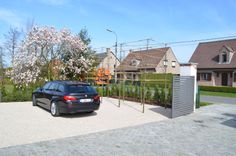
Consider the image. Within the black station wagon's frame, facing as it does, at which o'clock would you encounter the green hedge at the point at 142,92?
The green hedge is roughly at 3 o'clock from the black station wagon.

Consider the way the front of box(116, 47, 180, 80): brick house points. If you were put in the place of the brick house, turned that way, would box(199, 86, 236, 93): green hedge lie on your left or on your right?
on your left

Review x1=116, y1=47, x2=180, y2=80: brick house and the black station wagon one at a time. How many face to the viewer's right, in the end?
0

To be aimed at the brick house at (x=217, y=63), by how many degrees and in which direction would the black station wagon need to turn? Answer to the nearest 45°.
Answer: approximately 90° to its right

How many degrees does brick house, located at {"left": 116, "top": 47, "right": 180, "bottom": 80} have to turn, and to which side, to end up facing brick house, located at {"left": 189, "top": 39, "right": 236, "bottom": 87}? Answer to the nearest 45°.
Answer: approximately 90° to its left

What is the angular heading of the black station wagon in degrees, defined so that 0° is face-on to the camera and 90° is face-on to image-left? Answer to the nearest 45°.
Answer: approximately 135°

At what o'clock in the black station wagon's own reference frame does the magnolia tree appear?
The magnolia tree is roughly at 1 o'clock from the black station wagon.

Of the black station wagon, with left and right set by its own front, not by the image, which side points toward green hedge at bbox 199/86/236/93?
right

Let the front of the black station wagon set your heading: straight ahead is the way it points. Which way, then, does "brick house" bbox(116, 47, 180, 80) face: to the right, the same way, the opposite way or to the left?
to the left

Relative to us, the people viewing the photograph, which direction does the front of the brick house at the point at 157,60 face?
facing the viewer and to the left of the viewer
